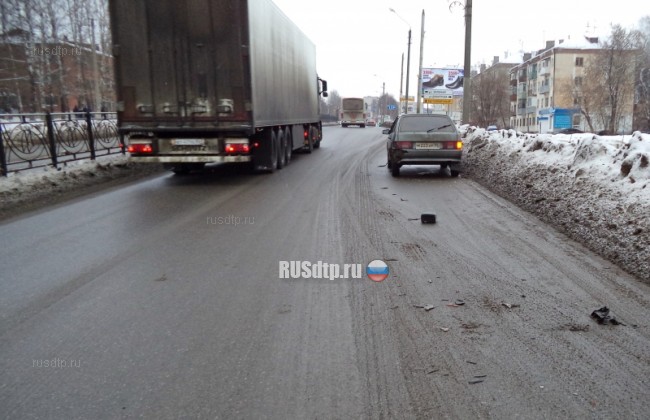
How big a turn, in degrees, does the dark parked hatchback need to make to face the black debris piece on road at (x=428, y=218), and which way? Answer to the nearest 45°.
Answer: approximately 180°

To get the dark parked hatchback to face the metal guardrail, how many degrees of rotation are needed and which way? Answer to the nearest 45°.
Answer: approximately 90° to its left

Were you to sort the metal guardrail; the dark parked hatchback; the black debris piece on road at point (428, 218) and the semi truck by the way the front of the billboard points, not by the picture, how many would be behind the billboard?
0

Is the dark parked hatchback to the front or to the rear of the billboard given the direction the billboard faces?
to the front

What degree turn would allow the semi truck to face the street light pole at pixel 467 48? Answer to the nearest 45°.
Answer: approximately 45° to its right

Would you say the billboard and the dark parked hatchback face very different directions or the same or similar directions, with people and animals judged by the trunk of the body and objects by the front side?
very different directions

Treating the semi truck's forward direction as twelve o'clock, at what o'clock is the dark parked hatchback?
The dark parked hatchback is roughly at 3 o'clock from the semi truck.

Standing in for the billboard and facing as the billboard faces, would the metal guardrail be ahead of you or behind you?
ahead

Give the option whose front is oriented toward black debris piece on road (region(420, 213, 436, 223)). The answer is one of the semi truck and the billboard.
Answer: the billboard

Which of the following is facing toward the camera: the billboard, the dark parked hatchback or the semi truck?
the billboard

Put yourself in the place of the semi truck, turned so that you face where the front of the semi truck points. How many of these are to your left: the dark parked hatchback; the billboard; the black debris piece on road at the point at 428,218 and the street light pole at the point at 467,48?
0

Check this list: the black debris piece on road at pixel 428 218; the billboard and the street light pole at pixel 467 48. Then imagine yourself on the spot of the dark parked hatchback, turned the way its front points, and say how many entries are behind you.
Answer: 1

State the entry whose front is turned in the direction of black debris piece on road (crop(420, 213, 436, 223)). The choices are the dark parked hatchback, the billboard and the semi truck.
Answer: the billboard

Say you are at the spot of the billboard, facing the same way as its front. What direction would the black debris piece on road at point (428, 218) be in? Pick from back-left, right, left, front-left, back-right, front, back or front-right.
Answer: front

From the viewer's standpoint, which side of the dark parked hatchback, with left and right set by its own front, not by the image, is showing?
back

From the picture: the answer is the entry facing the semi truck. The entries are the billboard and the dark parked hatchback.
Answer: the billboard

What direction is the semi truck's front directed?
away from the camera

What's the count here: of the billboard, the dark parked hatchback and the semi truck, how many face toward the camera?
1

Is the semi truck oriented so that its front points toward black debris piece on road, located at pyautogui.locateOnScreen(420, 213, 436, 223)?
no

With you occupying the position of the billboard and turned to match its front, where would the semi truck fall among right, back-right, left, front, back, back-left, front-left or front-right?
front

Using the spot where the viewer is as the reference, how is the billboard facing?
facing the viewer

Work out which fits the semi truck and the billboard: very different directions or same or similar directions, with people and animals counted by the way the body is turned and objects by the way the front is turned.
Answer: very different directions
